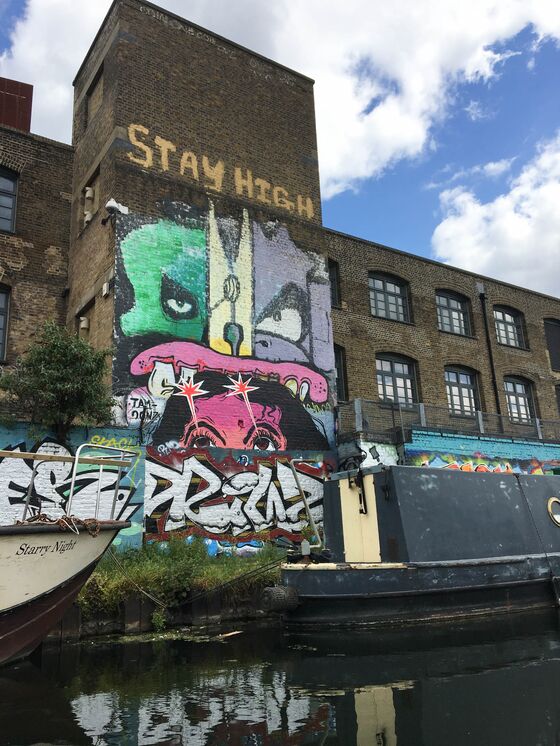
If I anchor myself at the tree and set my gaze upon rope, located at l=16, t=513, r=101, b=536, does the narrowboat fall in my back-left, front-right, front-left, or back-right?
front-left

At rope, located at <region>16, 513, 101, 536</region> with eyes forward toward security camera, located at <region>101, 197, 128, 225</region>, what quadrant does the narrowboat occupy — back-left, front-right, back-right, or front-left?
front-right

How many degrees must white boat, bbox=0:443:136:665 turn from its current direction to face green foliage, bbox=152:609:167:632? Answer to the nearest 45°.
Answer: approximately 45° to its left

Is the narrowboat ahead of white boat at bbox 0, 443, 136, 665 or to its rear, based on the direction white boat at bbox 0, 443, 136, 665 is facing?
ahead

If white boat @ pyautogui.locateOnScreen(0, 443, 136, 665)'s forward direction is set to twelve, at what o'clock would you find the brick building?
The brick building is roughly at 10 o'clock from the white boat.

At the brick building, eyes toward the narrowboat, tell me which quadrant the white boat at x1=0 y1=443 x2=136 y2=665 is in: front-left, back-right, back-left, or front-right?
front-right

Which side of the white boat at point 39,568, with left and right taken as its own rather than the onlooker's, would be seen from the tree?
left

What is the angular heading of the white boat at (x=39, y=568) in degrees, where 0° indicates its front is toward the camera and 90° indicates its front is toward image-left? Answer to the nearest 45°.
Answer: approximately 270°
